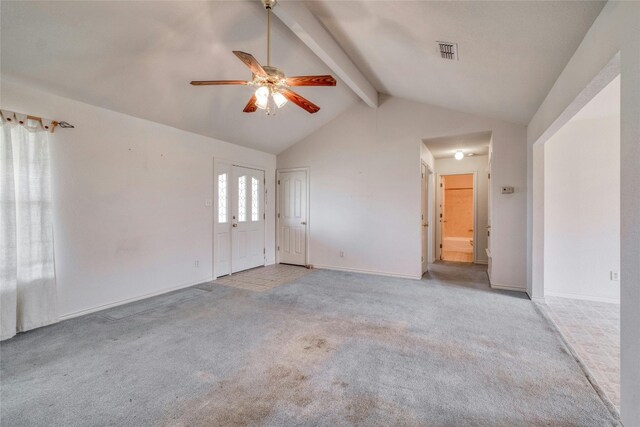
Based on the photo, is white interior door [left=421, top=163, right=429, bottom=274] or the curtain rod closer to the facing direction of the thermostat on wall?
the curtain rod

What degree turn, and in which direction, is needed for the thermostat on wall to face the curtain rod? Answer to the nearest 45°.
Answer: approximately 45° to its right

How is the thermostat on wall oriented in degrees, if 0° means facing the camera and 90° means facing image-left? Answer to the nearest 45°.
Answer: approximately 0°

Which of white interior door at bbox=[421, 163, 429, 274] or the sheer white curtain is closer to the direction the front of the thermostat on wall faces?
the sheer white curtain

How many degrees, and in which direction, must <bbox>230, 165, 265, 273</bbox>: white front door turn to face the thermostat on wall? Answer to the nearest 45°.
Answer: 0° — it already faces it

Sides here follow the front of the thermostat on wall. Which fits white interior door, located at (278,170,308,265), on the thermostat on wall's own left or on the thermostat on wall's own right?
on the thermostat on wall's own right

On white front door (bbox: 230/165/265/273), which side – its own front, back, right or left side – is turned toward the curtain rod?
right

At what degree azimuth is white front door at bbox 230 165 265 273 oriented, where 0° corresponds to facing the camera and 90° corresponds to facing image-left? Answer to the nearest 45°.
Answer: approximately 315°

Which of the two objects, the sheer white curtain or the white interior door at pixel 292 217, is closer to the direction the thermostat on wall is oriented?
the sheer white curtain

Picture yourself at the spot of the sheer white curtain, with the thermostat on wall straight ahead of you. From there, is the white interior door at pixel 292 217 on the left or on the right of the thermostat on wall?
left

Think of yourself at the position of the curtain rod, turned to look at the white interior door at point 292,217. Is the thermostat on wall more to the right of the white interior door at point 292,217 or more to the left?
right

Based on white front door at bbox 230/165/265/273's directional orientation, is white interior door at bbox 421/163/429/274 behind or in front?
in front

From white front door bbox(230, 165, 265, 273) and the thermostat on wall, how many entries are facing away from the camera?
0

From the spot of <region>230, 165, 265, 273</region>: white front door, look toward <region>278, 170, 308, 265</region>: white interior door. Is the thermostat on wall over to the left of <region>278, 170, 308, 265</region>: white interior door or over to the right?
right
